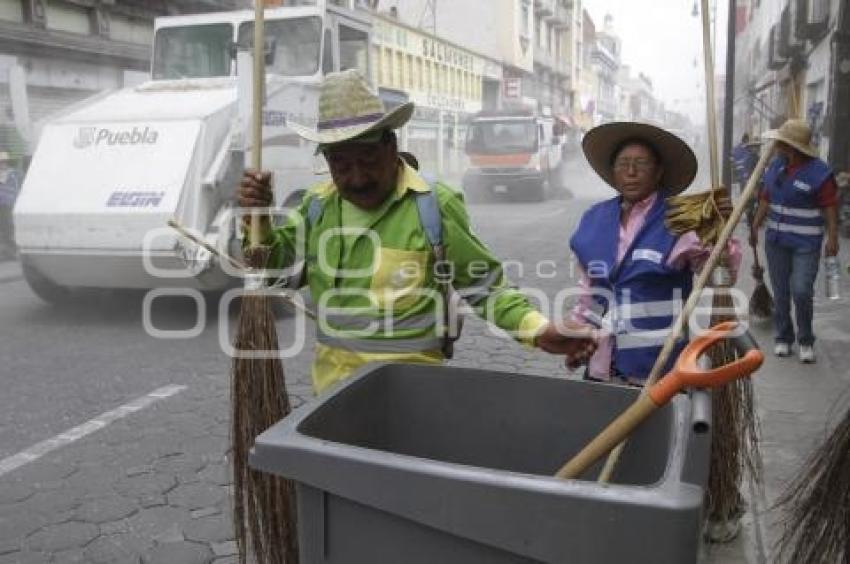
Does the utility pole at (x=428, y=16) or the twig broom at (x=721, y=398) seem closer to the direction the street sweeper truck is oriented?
the twig broom

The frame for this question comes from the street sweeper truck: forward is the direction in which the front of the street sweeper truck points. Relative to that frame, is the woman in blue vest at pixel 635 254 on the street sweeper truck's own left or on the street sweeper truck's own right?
on the street sweeper truck's own left

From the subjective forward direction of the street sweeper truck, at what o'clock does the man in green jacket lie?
The man in green jacket is roughly at 10 o'clock from the street sweeper truck.

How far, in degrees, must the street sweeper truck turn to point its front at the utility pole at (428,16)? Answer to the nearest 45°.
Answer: approximately 180°

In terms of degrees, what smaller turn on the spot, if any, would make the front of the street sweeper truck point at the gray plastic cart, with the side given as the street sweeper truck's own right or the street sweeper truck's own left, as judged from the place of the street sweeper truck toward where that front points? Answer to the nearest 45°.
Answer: approximately 45° to the street sweeper truck's own left

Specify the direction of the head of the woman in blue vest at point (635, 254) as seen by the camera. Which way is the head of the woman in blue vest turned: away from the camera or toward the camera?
toward the camera

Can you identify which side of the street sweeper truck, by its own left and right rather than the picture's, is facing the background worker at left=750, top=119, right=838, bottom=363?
left

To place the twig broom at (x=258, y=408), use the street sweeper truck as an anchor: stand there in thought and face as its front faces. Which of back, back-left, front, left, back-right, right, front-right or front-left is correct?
front-left

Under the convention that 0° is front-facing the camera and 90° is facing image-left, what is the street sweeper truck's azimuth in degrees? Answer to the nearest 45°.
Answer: approximately 45°
